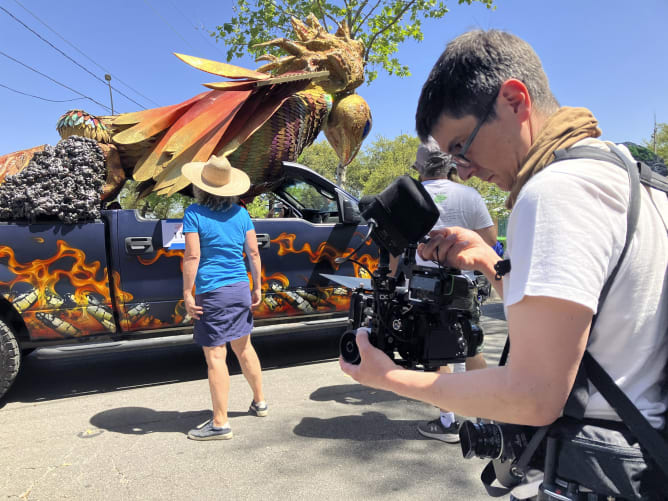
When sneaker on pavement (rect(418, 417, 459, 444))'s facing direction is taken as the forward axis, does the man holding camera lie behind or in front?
behind

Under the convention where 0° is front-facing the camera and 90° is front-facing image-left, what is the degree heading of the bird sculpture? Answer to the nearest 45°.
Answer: approximately 270°

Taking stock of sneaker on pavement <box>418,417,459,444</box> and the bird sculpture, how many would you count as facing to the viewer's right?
1

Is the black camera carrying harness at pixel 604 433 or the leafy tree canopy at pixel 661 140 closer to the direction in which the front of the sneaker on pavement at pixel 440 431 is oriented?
the leafy tree canopy

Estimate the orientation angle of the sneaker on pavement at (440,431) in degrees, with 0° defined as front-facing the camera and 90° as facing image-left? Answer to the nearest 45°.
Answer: approximately 135°

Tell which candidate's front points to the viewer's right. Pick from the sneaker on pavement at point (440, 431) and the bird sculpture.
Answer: the bird sculpture

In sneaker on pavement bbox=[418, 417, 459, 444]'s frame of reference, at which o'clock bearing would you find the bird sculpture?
The bird sculpture is roughly at 12 o'clock from the sneaker on pavement.

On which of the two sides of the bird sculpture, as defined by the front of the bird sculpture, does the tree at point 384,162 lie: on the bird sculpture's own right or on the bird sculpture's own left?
on the bird sculpture's own left

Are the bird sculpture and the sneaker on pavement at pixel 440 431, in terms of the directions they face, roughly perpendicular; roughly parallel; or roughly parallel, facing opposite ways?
roughly parallel, facing opposite ways

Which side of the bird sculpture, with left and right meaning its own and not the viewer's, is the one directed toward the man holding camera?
right

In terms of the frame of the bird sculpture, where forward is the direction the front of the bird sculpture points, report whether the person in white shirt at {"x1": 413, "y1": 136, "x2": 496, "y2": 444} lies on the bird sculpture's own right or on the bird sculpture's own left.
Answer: on the bird sculpture's own right

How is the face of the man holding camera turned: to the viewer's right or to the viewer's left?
to the viewer's left

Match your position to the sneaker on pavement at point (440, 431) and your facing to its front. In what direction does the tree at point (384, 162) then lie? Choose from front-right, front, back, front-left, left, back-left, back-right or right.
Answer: front-right

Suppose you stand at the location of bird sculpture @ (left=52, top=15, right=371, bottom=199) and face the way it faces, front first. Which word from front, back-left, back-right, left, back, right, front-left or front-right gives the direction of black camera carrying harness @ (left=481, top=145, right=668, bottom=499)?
right

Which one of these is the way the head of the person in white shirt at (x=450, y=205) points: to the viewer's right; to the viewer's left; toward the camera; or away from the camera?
away from the camera

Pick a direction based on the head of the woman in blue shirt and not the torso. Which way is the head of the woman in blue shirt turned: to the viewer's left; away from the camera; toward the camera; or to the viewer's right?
away from the camera
